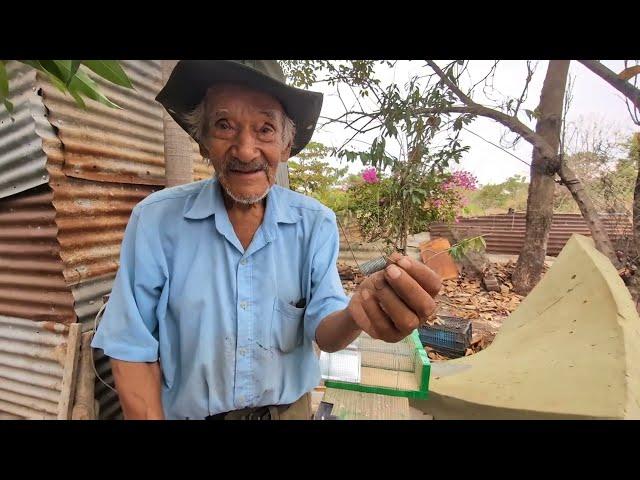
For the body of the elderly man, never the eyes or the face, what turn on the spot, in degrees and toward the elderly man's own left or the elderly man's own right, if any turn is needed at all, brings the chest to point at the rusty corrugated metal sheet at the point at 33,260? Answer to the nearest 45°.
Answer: approximately 135° to the elderly man's own right

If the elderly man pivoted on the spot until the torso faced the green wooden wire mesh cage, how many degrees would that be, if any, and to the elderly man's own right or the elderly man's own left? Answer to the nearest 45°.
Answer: approximately 135° to the elderly man's own left

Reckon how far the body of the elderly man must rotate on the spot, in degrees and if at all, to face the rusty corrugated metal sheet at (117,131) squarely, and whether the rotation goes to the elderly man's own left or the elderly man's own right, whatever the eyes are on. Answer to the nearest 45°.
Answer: approximately 135° to the elderly man's own right

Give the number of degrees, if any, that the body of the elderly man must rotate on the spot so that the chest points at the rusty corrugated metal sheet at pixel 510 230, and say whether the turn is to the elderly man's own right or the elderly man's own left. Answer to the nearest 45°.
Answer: approximately 135° to the elderly man's own left

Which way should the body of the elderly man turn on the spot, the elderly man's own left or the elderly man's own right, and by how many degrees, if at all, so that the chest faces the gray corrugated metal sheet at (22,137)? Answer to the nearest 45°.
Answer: approximately 135° to the elderly man's own right

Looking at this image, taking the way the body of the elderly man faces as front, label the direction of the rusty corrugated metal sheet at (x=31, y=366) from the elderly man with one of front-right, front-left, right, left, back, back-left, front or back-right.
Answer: back-right

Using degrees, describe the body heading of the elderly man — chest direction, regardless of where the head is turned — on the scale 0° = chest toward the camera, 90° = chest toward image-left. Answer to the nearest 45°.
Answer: approximately 0°

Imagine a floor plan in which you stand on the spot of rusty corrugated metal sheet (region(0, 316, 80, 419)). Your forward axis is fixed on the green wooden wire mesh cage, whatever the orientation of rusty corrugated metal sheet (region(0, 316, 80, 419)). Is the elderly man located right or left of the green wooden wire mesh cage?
right
